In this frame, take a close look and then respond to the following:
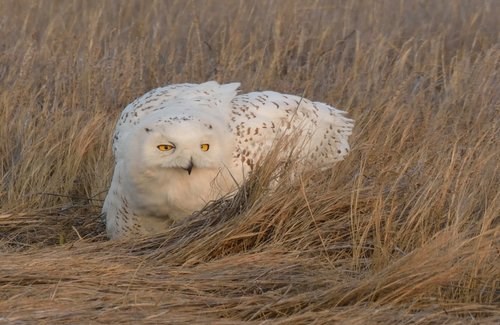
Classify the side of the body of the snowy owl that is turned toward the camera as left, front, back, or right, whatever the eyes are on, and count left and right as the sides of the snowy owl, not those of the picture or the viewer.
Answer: front
